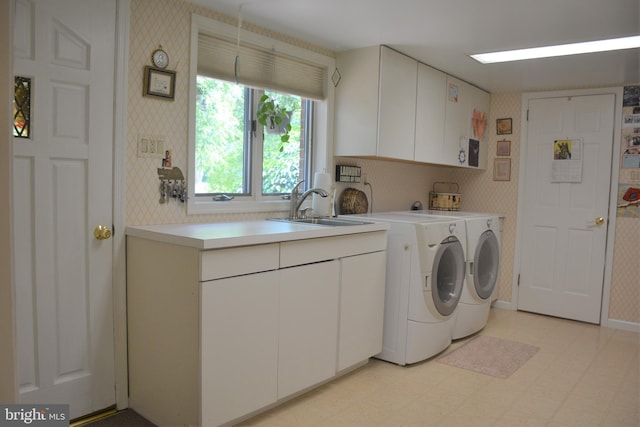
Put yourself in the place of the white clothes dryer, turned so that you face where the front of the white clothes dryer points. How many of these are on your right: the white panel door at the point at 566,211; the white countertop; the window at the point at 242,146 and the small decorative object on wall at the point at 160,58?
3

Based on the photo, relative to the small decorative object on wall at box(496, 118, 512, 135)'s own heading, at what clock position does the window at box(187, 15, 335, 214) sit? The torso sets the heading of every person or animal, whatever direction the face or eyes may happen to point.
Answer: The window is roughly at 1 o'clock from the small decorative object on wall.

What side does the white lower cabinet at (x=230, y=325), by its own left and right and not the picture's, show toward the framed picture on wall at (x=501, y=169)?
left

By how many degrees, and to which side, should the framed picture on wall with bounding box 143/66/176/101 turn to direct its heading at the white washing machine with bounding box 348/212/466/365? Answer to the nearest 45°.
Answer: approximately 45° to its left

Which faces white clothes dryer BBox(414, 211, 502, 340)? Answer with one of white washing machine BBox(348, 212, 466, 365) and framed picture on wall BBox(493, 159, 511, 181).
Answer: the framed picture on wall

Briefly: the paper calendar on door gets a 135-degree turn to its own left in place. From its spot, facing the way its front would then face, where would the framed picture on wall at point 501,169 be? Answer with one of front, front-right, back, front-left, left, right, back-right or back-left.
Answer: back-left

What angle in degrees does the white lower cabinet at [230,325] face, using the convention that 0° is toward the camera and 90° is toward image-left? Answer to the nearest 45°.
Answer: approximately 315°

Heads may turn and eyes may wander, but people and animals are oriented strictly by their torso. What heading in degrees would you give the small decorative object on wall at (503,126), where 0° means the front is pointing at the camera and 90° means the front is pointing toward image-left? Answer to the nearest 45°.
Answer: approximately 0°

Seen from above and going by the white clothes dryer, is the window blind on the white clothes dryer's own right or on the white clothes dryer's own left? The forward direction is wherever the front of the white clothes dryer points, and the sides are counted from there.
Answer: on the white clothes dryer's own right
